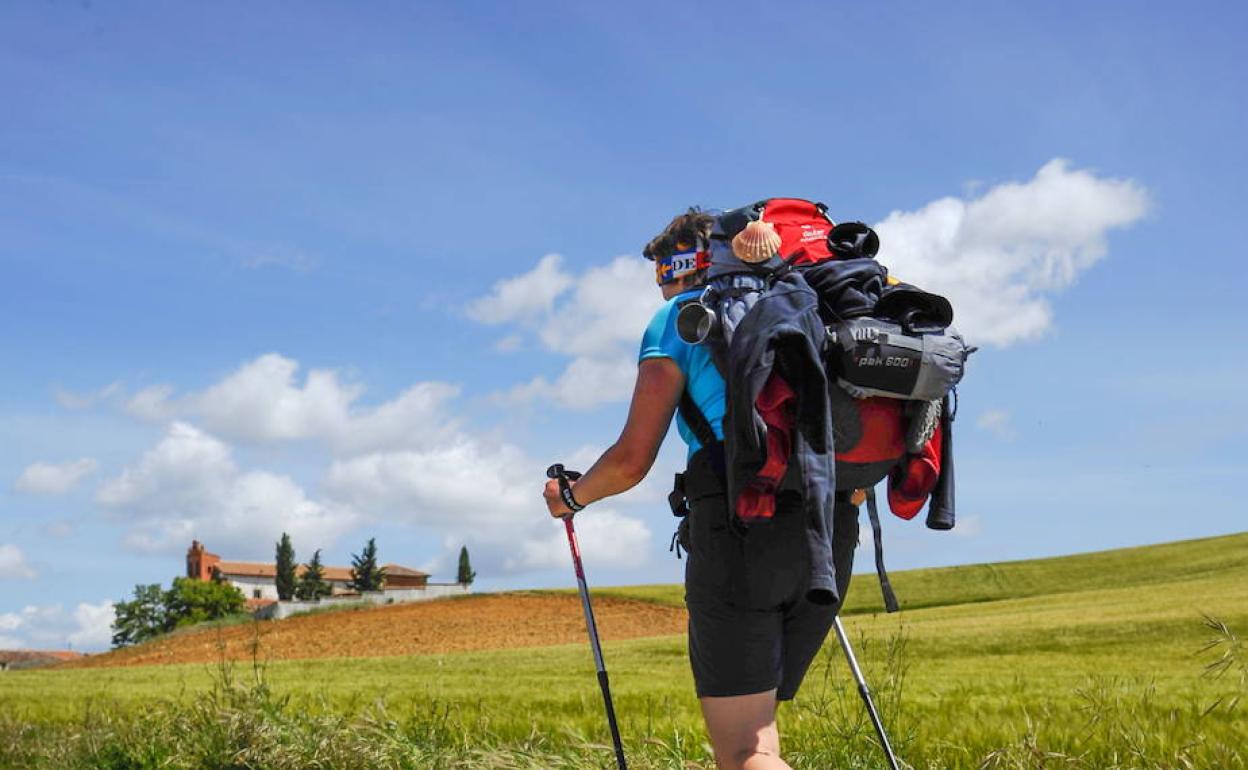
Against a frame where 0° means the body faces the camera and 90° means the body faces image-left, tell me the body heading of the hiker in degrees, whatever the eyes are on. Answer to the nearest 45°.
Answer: approximately 135°
